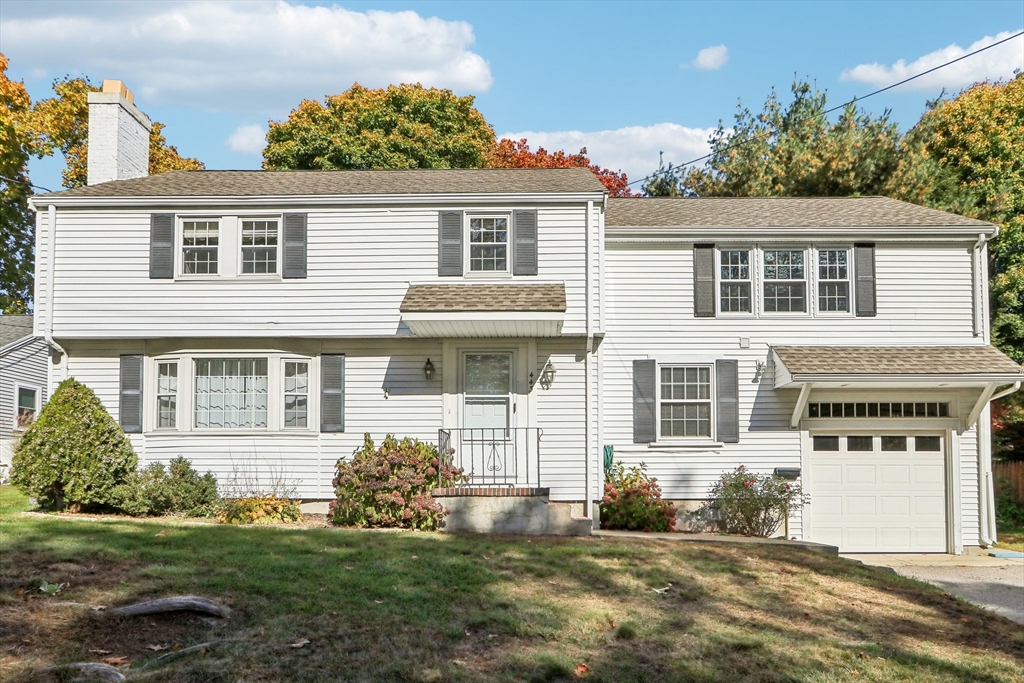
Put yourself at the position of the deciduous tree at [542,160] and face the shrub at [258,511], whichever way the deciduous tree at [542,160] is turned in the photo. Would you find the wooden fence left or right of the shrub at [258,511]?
left

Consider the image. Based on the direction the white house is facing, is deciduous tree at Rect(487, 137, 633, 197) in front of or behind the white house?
behind

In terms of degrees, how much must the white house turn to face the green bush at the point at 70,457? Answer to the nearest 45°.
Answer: approximately 90° to its right

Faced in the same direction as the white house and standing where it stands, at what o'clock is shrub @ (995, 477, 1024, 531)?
The shrub is roughly at 8 o'clock from the white house.

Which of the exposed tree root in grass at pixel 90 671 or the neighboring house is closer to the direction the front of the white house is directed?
the exposed tree root in grass

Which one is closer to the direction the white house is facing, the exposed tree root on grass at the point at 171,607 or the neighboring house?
the exposed tree root on grass

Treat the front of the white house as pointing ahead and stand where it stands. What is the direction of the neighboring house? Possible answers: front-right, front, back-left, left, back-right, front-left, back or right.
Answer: back-right

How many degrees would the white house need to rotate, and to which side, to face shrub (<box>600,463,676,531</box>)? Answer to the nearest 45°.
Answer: approximately 90° to its left

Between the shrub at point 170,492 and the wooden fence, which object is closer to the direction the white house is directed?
the shrub

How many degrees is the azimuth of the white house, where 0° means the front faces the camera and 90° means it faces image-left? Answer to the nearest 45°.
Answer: approximately 0°

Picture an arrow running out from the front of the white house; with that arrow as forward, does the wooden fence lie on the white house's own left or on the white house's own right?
on the white house's own left

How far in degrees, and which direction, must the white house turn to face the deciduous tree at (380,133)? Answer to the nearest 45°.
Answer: approximately 180°
